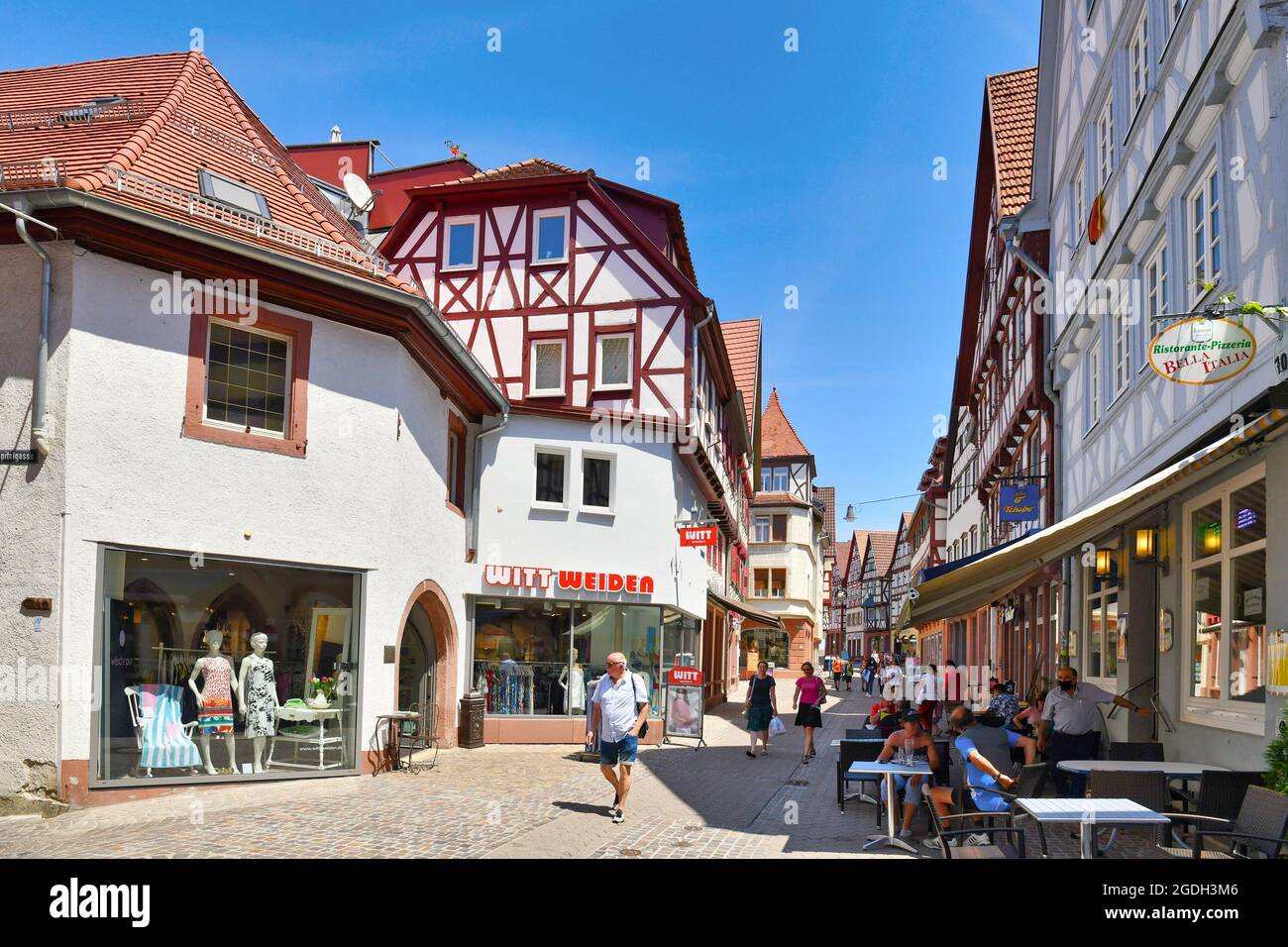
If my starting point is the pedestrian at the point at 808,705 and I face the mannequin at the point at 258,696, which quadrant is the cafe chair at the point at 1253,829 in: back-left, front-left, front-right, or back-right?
front-left

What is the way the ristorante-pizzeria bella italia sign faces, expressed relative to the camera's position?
facing the viewer

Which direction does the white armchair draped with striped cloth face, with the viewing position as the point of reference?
facing the viewer and to the right of the viewer

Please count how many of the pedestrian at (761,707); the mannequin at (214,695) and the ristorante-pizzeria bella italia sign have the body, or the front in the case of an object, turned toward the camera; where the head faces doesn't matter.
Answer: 3

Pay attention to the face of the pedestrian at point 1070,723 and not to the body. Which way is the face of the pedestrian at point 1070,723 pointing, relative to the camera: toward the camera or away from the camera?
toward the camera

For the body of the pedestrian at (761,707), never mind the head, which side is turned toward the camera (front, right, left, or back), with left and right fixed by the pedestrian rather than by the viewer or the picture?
front

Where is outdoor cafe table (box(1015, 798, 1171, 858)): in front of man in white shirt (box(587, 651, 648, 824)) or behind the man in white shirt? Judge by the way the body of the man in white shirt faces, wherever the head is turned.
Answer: in front

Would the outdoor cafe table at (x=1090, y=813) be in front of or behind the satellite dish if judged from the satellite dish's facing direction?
in front
